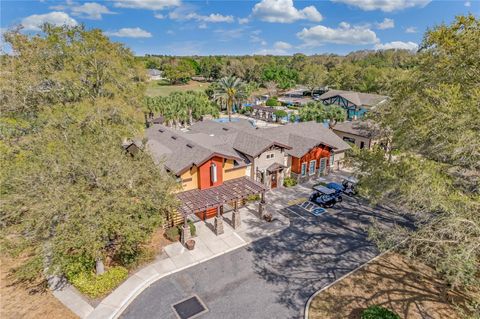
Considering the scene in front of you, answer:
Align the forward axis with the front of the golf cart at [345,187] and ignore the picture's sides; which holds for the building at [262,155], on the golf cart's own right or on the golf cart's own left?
on the golf cart's own left

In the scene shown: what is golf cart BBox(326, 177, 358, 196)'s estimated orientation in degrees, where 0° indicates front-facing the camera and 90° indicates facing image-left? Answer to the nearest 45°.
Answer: approximately 135°

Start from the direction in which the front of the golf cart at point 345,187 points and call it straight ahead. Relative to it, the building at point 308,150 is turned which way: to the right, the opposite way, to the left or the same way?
the opposite way

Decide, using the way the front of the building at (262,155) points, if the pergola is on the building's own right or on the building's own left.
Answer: on the building's own right

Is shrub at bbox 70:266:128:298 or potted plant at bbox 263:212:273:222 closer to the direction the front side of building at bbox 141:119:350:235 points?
the potted plant

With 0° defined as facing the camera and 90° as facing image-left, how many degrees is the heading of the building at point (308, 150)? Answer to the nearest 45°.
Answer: approximately 315°

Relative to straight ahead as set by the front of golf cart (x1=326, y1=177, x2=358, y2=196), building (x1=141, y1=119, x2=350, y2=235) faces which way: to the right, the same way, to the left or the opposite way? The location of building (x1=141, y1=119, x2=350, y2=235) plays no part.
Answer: the opposite way

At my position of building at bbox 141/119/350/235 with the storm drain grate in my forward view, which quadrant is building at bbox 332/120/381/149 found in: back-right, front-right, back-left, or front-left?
back-left

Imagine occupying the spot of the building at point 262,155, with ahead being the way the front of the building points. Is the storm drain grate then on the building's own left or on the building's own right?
on the building's own right

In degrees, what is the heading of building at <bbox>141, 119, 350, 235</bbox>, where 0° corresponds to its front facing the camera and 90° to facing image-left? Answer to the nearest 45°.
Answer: approximately 315°
